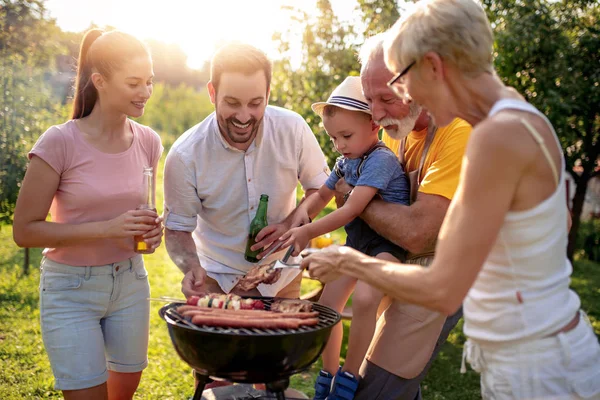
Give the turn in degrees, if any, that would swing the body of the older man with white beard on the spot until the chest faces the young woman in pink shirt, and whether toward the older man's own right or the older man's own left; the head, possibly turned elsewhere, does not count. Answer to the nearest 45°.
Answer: approximately 45° to the older man's own right

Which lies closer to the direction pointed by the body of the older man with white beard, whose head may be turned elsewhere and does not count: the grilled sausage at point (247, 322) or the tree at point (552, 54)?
the grilled sausage

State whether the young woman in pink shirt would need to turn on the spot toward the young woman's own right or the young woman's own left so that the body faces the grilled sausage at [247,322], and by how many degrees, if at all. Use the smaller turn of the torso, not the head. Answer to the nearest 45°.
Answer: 0° — they already face it

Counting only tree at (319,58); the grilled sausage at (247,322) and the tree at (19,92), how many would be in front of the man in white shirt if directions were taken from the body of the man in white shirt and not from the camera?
1

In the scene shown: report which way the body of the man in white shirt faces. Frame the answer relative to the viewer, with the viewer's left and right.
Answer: facing the viewer

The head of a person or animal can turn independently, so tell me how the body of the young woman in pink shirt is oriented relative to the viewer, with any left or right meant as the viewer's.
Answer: facing the viewer and to the right of the viewer

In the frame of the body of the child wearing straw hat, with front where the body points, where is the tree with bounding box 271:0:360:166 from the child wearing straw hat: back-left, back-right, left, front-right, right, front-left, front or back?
back-right

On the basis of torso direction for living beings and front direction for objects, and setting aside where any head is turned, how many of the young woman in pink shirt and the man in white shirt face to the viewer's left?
0

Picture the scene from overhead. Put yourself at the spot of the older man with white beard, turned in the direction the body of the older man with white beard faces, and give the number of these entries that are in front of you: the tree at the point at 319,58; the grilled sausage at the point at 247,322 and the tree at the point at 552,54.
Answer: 1

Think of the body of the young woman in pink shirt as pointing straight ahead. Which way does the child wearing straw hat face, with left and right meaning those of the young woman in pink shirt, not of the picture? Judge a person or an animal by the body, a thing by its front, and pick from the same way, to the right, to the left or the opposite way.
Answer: to the right

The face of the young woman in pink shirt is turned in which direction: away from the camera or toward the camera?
toward the camera

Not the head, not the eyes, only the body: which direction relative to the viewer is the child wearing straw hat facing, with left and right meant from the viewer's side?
facing the viewer and to the left of the viewer

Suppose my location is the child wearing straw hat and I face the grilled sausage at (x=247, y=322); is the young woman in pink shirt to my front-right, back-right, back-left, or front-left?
front-right

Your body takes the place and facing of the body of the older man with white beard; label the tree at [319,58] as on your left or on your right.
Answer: on your right

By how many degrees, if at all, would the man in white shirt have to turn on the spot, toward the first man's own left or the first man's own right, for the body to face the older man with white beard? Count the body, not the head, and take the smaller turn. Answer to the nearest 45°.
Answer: approximately 45° to the first man's own left

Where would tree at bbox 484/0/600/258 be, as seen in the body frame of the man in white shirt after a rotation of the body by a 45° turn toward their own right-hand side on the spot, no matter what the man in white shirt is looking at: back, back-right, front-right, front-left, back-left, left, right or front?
back

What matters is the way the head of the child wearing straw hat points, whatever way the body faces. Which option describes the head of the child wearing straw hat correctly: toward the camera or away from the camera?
toward the camera
